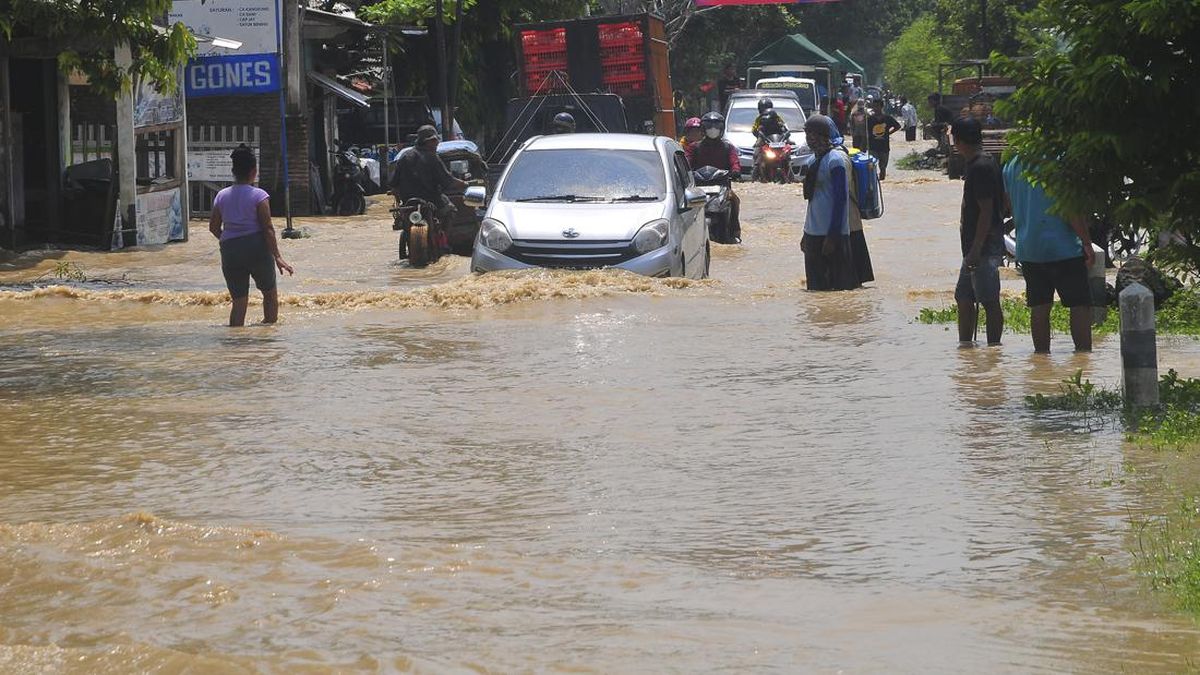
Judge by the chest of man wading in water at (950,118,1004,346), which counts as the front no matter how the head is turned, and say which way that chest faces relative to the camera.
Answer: to the viewer's left

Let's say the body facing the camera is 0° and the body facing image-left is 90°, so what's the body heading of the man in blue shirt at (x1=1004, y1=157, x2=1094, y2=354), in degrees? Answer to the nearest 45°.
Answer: approximately 180°

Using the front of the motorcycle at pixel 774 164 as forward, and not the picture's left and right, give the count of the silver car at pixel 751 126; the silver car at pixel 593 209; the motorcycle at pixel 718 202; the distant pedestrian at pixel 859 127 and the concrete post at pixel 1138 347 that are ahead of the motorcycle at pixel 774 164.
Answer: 3

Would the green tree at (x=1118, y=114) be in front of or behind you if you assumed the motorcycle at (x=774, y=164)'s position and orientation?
in front

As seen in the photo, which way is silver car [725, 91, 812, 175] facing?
toward the camera

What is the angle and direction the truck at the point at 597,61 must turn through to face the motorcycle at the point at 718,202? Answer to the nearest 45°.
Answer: approximately 180°

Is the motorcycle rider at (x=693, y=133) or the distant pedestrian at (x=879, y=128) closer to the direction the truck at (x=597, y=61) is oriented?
the distant pedestrian

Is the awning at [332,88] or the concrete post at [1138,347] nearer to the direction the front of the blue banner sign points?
the concrete post

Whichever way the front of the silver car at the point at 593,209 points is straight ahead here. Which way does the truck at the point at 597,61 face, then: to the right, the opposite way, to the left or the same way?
the opposite way

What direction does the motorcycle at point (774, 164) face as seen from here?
toward the camera

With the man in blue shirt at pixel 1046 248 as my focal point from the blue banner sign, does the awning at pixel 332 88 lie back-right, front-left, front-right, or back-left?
back-left

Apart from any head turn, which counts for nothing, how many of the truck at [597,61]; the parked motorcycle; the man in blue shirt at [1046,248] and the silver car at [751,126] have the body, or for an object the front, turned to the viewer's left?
0

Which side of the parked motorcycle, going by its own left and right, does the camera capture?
front

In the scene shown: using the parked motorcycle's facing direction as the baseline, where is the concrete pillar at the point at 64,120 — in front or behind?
in front

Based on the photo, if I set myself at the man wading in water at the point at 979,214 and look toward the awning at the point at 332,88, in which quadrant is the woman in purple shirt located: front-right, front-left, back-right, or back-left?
front-left

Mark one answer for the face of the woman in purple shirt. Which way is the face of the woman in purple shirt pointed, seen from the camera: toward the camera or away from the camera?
away from the camera
